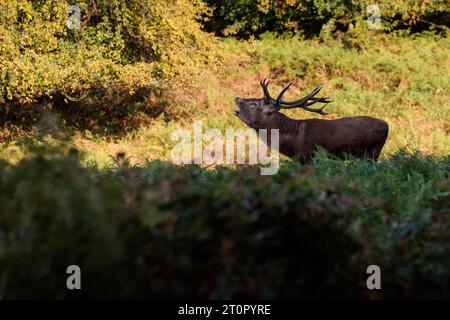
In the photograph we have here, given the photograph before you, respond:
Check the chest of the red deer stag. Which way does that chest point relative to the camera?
to the viewer's left
